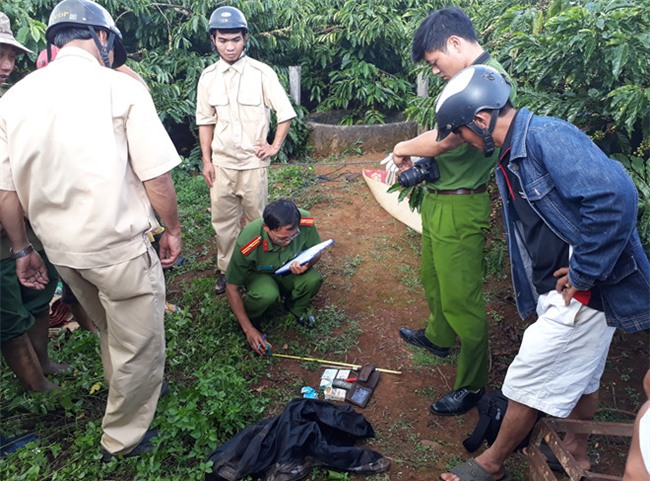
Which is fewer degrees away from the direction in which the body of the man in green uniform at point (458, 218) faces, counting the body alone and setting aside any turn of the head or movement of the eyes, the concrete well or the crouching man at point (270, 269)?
the crouching man

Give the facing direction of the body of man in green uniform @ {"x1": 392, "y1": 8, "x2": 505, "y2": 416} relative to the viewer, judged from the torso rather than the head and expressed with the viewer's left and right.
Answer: facing the viewer and to the left of the viewer

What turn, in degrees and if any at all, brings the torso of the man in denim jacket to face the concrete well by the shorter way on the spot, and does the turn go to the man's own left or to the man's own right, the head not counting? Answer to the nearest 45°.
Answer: approximately 45° to the man's own right

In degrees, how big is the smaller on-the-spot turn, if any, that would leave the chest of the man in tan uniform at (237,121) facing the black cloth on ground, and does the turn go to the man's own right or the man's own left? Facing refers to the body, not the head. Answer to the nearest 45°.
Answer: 0° — they already face it

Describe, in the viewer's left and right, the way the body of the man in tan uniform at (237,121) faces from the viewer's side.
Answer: facing the viewer

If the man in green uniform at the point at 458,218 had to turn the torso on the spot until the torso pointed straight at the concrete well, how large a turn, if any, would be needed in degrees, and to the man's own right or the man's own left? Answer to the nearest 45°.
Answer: approximately 135° to the man's own right

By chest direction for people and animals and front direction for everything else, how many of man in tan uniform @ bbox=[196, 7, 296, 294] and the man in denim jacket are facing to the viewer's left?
1

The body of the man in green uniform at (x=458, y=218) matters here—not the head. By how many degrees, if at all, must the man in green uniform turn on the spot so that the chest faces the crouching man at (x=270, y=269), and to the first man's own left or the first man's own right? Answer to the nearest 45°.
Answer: approximately 45° to the first man's own right

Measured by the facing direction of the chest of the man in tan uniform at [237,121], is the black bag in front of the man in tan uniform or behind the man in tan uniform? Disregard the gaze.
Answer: in front

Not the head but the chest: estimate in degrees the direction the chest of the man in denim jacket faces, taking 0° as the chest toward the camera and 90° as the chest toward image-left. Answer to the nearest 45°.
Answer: approximately 90°

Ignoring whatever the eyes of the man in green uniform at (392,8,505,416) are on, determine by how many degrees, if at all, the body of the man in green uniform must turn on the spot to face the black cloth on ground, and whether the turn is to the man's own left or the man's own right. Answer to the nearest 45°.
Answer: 0° — they already face it

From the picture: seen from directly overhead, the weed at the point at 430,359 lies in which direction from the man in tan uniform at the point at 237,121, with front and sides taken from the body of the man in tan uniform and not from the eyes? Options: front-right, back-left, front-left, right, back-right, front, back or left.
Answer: front-left
